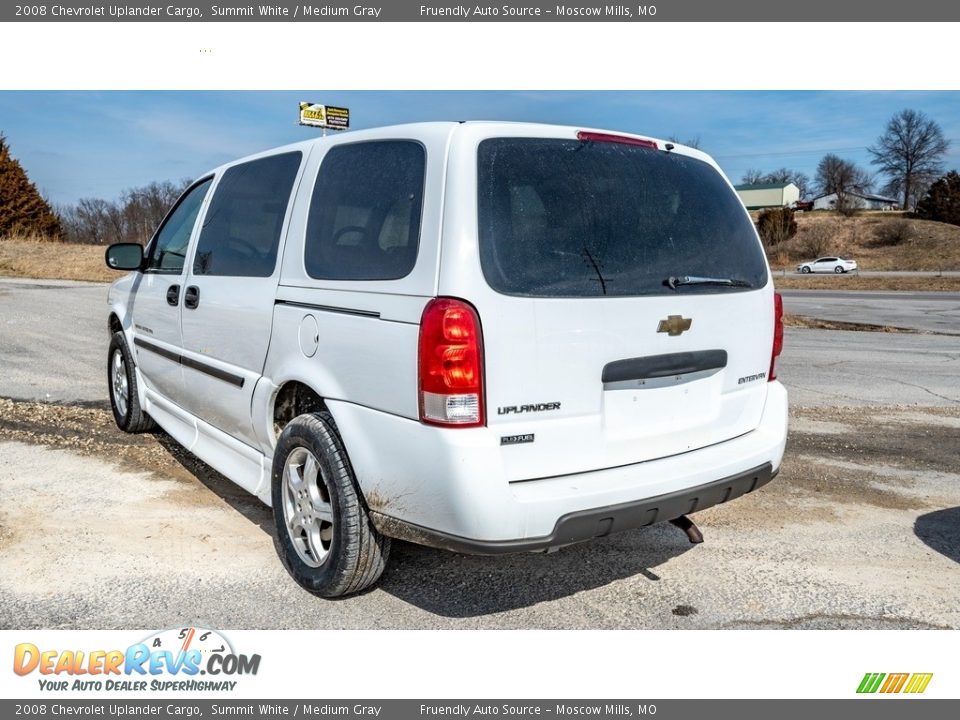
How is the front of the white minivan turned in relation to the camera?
facing away from the viewer and to the left of the viewer

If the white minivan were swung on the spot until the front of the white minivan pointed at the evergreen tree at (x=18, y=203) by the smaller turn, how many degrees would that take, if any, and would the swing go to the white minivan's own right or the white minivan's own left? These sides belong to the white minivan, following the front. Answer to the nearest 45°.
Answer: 0° — it already faces it
